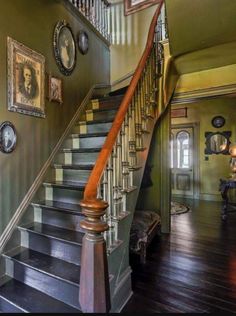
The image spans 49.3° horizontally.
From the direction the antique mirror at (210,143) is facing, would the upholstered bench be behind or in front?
in front

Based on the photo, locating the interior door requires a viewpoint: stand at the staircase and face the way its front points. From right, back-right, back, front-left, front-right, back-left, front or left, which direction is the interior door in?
back

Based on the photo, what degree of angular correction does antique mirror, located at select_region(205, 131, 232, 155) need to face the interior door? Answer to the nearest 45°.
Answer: approximately 90° to its right

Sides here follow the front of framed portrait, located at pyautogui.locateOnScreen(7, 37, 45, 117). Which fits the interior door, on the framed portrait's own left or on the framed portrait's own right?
on the framed portrait's own left

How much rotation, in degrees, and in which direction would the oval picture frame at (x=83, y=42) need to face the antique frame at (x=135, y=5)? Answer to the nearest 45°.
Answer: approximately 90° to its left

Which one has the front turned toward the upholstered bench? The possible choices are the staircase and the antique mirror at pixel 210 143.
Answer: the antique mirror

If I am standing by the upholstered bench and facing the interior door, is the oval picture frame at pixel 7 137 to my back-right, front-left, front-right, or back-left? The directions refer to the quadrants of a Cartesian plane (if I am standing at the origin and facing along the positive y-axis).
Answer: back-left

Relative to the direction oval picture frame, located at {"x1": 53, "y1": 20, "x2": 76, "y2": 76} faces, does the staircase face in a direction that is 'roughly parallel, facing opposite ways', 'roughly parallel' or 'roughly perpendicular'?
roughly perpendicular

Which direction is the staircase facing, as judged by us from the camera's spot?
facing the viewer and to the left of the viewer

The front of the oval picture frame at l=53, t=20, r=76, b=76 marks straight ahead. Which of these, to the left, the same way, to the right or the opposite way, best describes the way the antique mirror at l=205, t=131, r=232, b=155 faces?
to the right

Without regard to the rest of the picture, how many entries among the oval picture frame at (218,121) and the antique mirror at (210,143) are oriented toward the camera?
2

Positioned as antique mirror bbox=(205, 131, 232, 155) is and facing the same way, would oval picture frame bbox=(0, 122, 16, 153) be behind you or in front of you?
in front

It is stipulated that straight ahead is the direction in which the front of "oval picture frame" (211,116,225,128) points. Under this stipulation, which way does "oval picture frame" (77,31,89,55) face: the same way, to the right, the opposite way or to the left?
to the left

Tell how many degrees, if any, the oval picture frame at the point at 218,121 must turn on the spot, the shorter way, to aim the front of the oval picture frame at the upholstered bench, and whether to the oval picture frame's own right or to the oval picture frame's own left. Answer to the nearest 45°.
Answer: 0° — it already faces it

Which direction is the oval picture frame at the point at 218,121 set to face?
toward the camera

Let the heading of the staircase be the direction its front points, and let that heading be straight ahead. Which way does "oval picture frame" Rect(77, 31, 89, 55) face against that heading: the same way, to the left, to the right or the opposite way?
to the left
